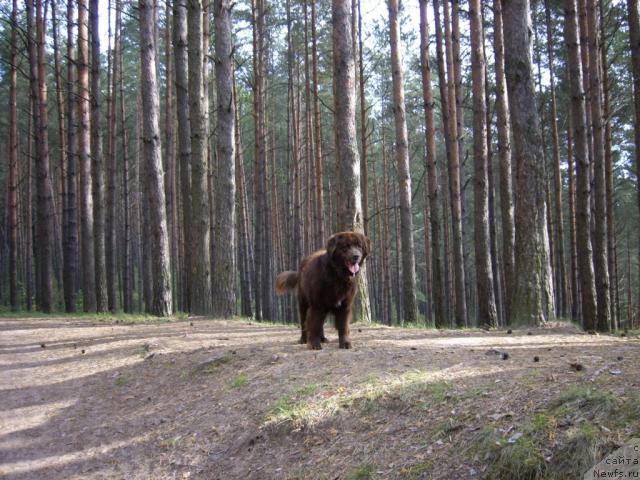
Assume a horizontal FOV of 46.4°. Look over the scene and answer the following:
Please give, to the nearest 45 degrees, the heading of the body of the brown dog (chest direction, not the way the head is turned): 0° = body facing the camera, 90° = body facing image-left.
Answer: approximately 315°

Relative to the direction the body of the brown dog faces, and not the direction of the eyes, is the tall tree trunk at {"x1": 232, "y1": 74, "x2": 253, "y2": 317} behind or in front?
behind

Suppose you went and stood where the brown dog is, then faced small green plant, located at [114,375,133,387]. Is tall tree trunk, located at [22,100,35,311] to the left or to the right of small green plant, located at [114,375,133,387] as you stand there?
right

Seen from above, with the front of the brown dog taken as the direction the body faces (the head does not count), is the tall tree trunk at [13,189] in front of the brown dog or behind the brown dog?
behind
